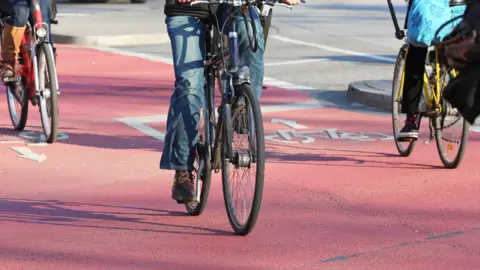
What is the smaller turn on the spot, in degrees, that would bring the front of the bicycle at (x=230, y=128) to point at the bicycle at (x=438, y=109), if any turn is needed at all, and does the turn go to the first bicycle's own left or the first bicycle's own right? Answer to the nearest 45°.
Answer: approximately 135° to the first bicycle's own left

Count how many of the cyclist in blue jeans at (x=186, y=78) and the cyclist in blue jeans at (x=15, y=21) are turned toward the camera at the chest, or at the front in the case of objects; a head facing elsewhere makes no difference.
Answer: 2

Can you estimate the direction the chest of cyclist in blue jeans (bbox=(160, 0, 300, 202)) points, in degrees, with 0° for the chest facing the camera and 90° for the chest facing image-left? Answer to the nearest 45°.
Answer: approximately 0°

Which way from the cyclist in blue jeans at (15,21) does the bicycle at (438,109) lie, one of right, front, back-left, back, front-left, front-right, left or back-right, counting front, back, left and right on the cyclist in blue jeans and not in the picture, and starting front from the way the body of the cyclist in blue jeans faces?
front-left

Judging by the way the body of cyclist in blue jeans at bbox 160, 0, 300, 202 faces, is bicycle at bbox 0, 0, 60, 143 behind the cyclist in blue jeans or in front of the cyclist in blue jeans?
behind

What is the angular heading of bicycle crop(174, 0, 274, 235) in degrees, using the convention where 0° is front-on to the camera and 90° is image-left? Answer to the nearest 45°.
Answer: approximately 0°

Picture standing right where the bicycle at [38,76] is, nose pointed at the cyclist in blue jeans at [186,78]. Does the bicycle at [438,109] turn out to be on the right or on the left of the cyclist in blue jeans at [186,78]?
left

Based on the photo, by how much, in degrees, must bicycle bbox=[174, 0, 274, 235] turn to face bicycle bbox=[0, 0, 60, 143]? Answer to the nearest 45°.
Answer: approximately 135° to its right
